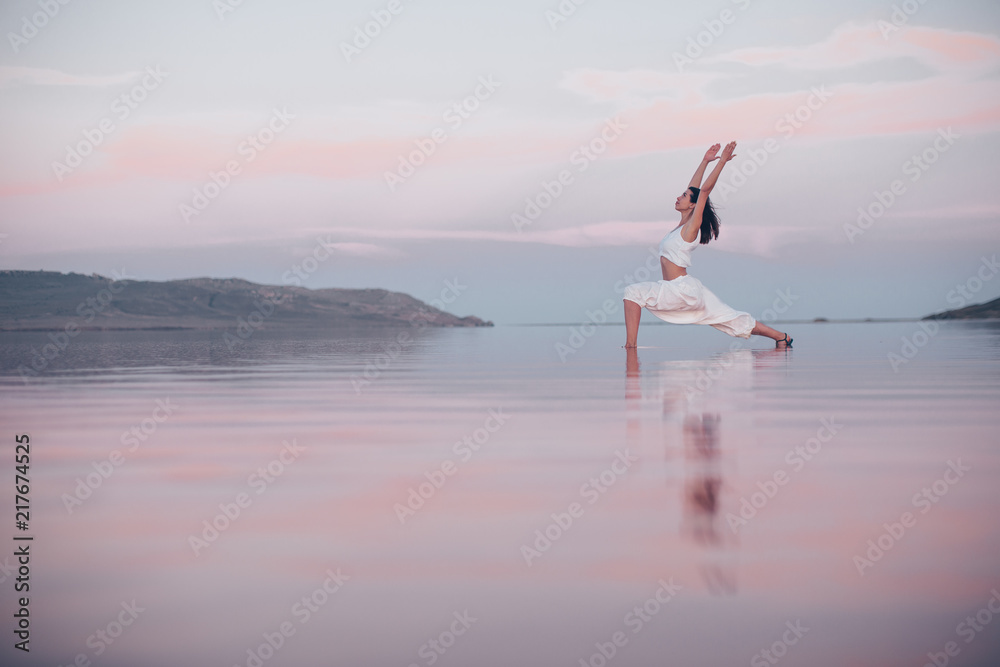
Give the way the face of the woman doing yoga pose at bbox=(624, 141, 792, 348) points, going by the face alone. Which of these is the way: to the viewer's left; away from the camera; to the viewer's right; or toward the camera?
to the viewer's left

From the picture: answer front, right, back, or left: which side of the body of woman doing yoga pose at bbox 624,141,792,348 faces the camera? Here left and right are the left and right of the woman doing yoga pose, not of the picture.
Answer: left

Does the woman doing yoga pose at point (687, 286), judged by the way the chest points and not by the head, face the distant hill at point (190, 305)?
no
